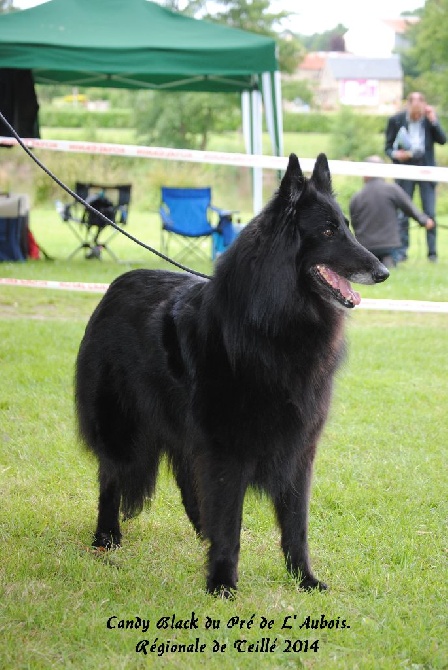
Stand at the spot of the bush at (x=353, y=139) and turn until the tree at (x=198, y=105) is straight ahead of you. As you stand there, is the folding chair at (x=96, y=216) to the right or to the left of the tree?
left

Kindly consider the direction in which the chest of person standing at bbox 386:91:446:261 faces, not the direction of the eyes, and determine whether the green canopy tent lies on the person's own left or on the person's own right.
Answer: on the person's own right

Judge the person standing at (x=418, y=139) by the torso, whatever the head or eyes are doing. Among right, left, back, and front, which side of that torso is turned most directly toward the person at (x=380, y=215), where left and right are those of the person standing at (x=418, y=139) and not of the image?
front

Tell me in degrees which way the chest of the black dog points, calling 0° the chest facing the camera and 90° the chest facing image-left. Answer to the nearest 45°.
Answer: approximately 315°

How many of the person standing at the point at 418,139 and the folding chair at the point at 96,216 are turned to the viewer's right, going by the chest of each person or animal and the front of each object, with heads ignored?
0

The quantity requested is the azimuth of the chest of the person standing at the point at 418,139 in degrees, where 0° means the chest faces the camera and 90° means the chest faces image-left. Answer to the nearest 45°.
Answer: approximately 0°

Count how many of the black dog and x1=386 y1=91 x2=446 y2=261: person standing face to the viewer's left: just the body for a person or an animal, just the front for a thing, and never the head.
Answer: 0

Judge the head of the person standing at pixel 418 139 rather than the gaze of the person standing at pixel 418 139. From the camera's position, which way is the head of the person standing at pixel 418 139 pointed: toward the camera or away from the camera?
toward the camera

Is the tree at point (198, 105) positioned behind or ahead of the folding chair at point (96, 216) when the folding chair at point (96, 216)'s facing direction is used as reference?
behind

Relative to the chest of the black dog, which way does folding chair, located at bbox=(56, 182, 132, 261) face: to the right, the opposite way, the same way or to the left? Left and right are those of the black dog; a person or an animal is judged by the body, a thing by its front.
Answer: to the right

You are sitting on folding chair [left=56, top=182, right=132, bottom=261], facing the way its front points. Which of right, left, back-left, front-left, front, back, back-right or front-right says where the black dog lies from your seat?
front-left

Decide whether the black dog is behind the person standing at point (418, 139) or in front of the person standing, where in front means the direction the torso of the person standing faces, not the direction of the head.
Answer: in front

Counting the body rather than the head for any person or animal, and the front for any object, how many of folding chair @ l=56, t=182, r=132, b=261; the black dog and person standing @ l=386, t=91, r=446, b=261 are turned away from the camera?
0
